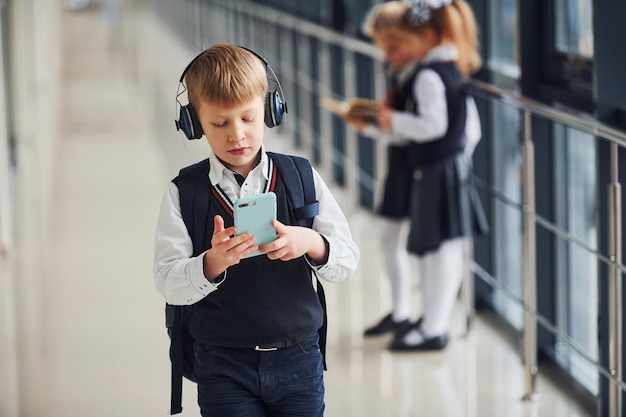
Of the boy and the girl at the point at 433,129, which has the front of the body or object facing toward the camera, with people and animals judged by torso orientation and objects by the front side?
the boy

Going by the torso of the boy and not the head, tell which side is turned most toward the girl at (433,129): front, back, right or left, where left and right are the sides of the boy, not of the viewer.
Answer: back

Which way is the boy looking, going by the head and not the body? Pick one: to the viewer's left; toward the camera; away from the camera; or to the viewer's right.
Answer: toward the camera

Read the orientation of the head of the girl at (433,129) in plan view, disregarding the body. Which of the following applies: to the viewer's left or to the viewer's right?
to the viewer's left

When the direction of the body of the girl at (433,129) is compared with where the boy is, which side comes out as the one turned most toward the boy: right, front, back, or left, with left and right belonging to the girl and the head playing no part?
left

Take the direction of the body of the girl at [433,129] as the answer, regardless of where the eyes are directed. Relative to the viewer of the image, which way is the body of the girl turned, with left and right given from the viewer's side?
facing to the left of the viewer

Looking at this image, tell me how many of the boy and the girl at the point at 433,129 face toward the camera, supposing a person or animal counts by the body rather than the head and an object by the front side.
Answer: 1

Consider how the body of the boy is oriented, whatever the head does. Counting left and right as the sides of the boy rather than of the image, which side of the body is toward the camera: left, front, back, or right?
front

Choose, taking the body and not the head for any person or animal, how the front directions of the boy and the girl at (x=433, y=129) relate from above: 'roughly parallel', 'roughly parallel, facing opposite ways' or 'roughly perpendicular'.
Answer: roughly perpendicular
